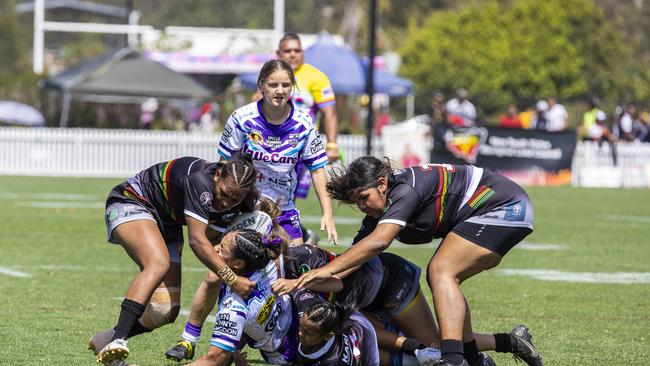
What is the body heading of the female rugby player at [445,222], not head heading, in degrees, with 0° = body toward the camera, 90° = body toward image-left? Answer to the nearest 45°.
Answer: approximately 90°

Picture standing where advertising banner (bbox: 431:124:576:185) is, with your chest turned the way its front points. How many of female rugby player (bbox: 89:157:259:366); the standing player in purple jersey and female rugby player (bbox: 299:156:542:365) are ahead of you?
3

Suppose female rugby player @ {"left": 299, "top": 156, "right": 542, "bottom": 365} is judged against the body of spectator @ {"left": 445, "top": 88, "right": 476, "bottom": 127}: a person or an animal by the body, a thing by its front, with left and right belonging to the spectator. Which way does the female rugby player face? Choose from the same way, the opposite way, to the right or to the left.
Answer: to the right

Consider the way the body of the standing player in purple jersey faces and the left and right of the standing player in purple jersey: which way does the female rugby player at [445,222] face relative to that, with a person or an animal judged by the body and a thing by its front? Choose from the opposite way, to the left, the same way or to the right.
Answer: to the right

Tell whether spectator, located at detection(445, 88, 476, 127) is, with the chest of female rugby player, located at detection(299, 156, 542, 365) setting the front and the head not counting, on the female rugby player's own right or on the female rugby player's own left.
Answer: on the female rugby player's own right
